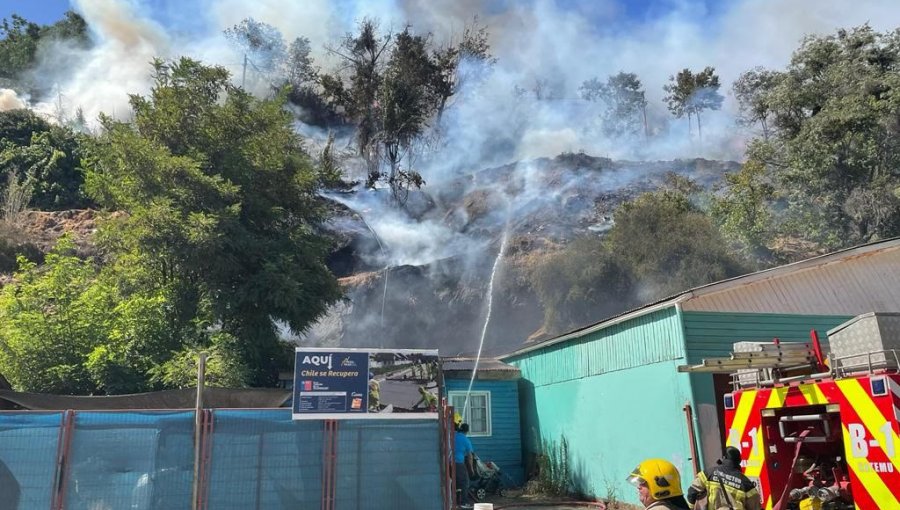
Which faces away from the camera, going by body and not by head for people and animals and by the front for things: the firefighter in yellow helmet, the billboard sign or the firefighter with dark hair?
the firefighter with dark hair

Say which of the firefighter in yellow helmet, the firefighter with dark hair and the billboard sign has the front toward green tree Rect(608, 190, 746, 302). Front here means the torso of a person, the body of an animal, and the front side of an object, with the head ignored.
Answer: the firefighter with dark hair

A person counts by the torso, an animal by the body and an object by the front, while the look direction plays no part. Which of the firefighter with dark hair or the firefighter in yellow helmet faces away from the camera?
the firefighter with dark hair

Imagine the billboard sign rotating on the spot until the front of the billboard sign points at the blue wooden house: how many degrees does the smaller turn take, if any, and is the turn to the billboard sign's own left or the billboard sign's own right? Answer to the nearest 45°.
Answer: approximately 180°

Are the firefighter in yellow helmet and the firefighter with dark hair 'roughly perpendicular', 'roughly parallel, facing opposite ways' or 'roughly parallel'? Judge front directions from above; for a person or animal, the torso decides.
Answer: roughly perpendicular

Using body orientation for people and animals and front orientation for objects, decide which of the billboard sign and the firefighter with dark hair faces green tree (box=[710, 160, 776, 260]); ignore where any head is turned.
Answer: the firefighter with dark hair

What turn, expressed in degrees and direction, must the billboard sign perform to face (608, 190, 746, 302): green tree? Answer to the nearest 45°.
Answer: approximately 135° to its left

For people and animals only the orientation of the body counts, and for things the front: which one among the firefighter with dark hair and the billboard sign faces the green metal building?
the firefighter with dark hair

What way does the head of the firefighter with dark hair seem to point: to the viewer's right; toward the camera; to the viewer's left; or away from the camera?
away from the camera

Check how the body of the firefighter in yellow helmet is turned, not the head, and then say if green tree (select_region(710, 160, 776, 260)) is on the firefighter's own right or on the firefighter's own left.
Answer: on the firefighter's own right

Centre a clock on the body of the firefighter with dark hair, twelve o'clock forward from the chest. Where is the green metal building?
The green metal building is roughly at 12 o'clock from the firefighter with dark hair.

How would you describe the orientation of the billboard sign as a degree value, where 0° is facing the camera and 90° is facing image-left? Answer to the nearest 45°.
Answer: approximately 0°

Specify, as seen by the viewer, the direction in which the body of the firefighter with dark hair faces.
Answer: away from the camera

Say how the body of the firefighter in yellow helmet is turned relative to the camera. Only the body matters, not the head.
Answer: to the viewer's left
